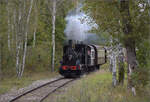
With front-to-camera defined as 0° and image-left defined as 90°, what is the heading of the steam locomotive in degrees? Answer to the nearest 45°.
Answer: approximately 45°

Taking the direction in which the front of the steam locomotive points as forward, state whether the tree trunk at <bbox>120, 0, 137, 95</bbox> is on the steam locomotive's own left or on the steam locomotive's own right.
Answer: on the steam locomotive's own left
